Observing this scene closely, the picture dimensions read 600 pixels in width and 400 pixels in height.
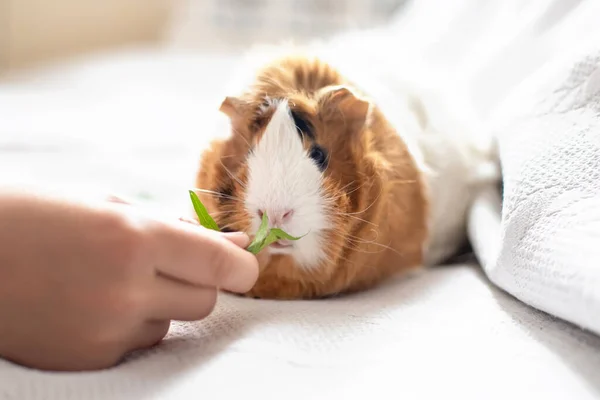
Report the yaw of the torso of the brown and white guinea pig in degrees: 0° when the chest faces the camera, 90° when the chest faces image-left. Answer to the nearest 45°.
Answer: approximately 45°
